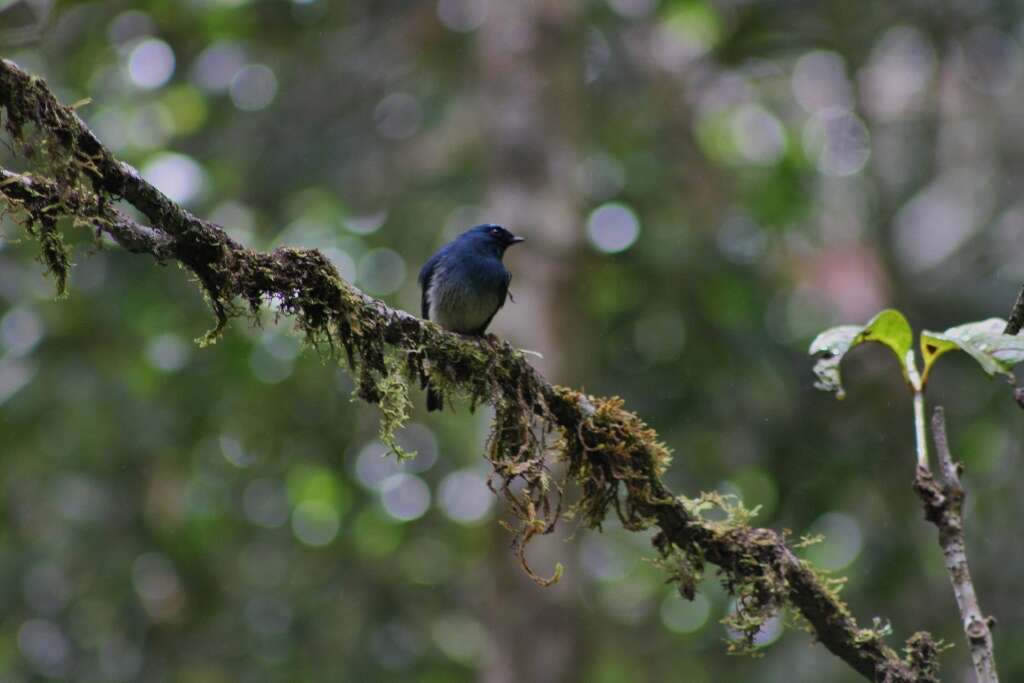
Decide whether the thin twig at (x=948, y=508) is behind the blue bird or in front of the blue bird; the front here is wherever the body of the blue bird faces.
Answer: in front

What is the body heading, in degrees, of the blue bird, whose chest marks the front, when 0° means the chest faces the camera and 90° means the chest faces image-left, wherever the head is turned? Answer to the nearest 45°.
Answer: approximately 315°
